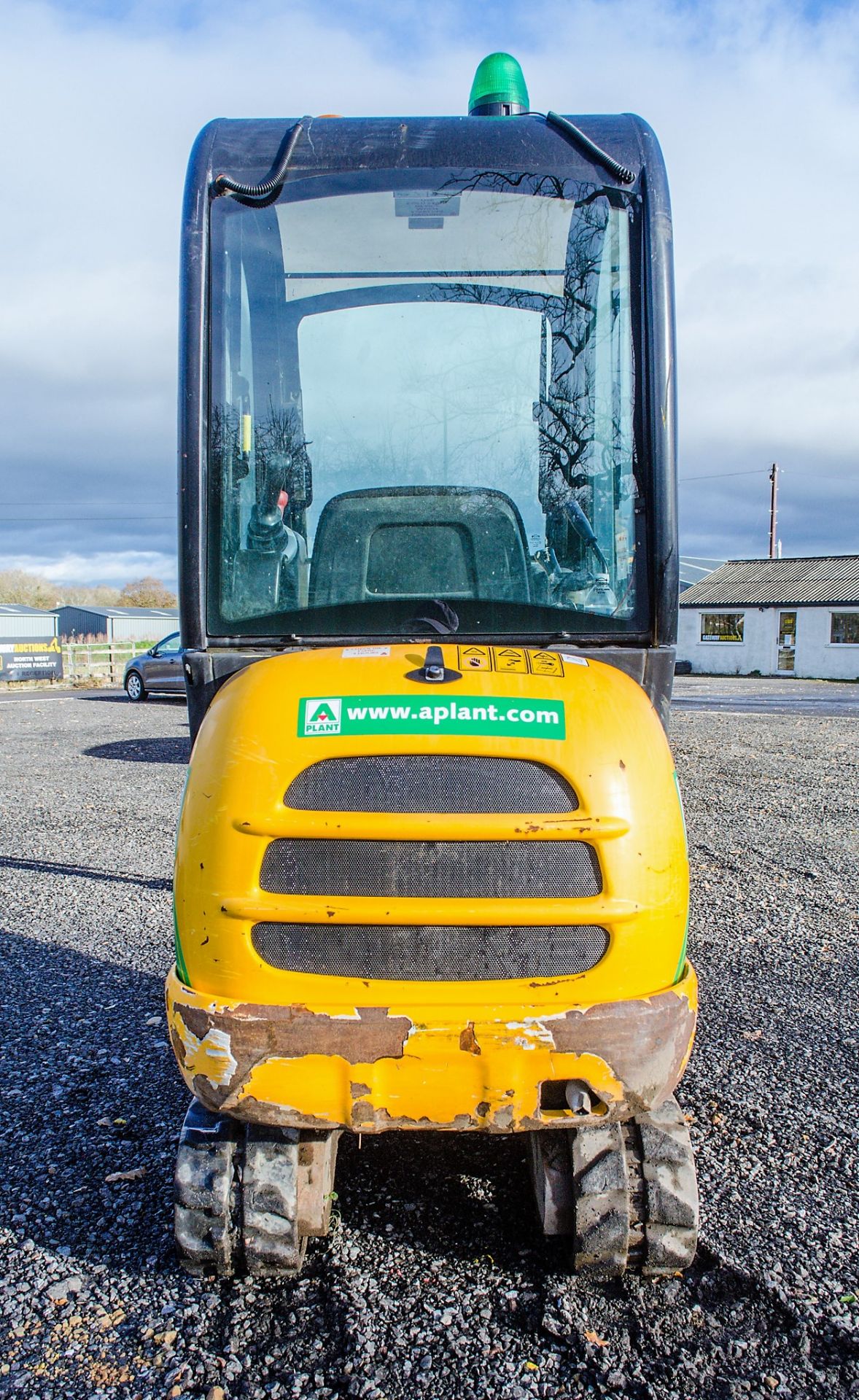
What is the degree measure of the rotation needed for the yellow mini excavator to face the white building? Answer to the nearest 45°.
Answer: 0° — it already faces it

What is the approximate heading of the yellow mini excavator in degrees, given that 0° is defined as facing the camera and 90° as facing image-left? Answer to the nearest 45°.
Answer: approximately 180°

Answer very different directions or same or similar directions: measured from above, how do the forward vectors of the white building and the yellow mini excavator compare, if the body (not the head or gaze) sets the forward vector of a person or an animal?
very different directions

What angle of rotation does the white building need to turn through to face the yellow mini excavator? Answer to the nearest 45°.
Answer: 0° — it already faces it

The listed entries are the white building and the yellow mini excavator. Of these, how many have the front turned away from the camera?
1
